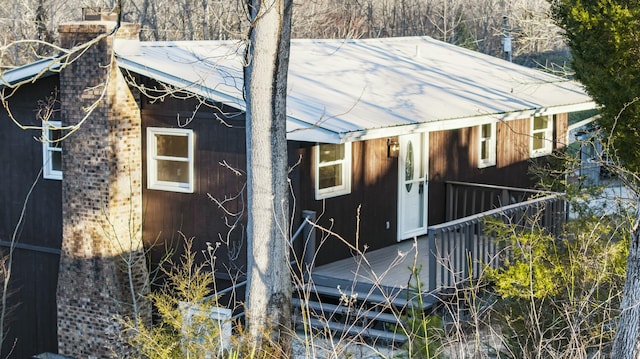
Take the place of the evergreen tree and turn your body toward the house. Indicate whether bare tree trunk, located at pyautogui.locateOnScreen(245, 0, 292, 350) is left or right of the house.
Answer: left

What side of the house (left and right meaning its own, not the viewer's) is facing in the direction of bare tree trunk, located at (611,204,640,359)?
front

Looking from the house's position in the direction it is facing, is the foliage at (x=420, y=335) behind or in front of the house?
in front

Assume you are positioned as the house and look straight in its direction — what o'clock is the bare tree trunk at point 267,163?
The bare tree trunk is roughly at 1 o'clock from the house.
